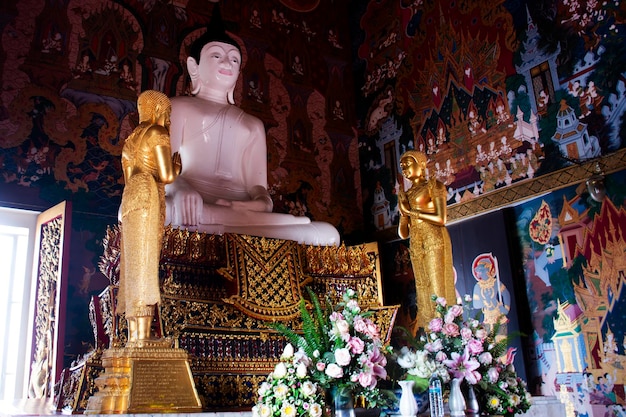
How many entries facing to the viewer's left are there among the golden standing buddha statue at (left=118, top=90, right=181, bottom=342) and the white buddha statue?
0

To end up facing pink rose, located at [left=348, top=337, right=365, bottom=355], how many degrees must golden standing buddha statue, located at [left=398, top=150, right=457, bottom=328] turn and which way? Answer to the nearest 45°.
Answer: approximately 45° to its left

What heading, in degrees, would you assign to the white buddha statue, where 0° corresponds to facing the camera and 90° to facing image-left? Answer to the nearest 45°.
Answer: approximately 315°

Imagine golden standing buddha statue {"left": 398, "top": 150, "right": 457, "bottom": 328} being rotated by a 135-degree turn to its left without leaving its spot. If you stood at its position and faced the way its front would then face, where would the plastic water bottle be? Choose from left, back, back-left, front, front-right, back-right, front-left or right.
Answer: right

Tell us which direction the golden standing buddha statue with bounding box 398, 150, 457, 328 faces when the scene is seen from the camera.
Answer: facing the viewer and to the left of the viewer

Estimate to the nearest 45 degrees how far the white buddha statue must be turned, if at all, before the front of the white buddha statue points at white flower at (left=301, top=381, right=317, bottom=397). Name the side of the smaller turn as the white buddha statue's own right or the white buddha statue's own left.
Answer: approximately 45° to the white buddha statue's own right

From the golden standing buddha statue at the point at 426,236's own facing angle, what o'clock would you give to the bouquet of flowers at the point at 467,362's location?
The bouquet of flowers is roughly at 10 o'clock from the golden standing buddha statue.

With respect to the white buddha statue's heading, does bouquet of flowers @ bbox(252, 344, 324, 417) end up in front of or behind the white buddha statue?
in front
